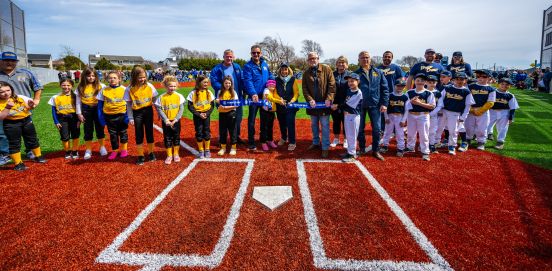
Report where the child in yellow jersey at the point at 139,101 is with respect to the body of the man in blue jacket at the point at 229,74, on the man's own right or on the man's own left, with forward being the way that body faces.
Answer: on the man's own right

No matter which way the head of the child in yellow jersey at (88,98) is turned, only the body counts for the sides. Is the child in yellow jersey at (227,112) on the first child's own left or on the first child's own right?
on the first child's own left
